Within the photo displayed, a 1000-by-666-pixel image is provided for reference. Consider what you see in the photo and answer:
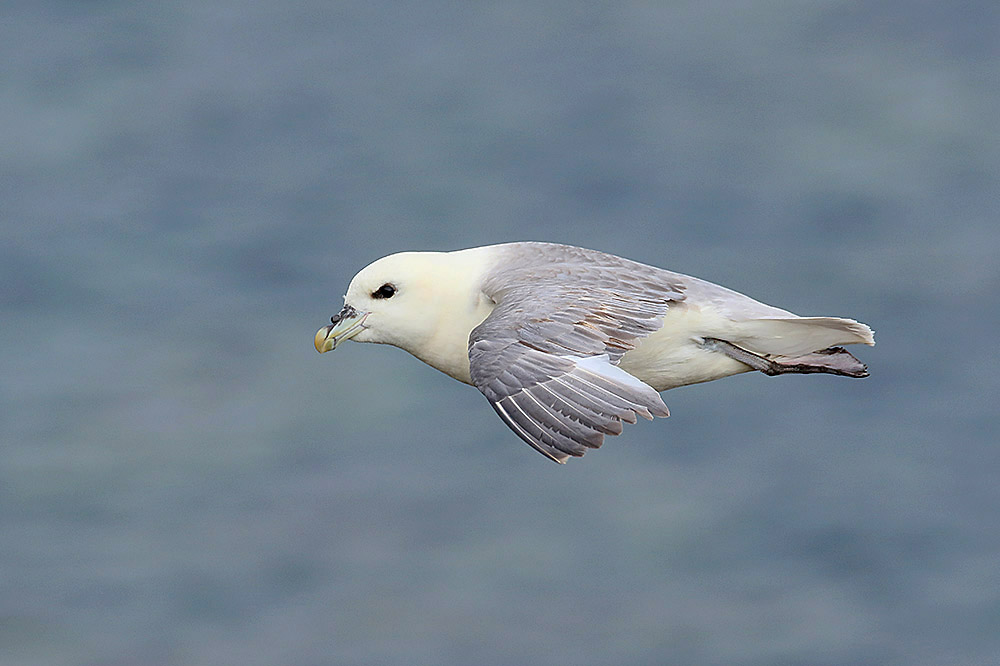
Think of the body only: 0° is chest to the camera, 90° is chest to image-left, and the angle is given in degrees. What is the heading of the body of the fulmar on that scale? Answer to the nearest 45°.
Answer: approximately 90°
